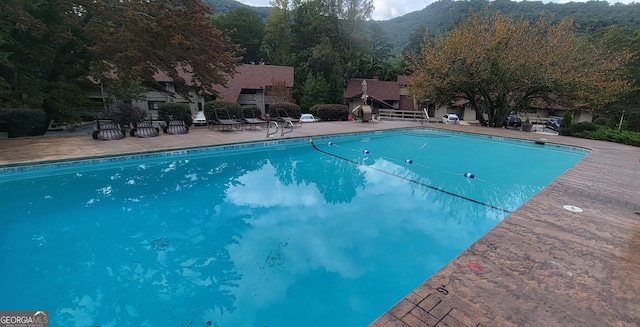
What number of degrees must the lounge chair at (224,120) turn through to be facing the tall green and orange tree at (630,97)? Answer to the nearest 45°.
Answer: approximately 45° to its left

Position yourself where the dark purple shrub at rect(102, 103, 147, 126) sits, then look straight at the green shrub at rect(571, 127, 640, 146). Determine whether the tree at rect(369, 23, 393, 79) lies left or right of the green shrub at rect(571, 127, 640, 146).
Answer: left

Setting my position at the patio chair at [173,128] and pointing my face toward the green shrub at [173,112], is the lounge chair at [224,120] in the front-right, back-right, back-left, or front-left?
front-right

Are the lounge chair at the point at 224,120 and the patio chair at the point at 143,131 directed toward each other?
no

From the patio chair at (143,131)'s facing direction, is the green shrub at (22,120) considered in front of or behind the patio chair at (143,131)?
behind

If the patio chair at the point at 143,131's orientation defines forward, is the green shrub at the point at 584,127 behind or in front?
in front

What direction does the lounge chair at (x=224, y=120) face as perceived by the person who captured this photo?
facing the viewer and to the right of the viewer

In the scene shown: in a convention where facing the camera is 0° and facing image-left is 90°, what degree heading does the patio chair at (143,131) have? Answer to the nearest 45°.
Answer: approximately 315°

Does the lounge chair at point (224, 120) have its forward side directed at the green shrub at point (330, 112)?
no

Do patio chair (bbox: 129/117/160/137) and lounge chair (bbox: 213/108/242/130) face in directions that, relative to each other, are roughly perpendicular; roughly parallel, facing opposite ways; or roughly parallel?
roughly parallel

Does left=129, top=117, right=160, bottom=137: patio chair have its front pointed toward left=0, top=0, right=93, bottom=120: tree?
no

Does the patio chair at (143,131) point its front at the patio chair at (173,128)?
no

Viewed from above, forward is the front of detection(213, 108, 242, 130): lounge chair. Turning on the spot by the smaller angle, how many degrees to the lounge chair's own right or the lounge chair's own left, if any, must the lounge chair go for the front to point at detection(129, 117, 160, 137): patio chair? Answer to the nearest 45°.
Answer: approximately 90° to the lounge chair's own right

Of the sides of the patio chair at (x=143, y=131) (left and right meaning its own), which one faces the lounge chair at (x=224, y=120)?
left

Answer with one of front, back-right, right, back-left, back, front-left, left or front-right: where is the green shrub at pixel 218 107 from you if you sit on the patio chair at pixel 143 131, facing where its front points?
left

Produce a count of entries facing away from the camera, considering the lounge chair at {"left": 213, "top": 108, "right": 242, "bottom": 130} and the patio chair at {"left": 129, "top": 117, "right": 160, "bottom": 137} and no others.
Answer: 0
